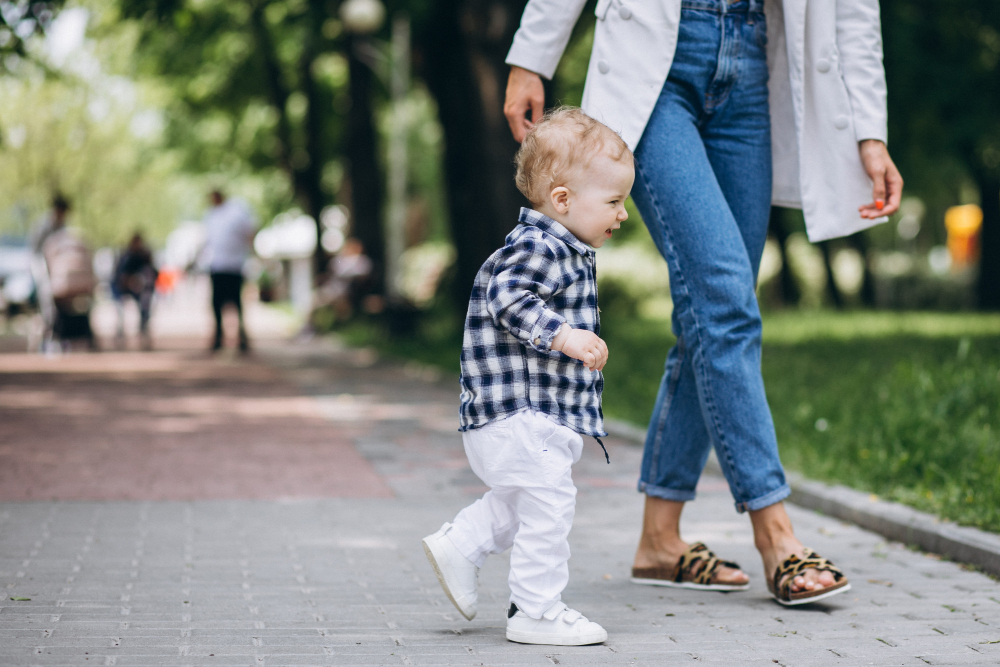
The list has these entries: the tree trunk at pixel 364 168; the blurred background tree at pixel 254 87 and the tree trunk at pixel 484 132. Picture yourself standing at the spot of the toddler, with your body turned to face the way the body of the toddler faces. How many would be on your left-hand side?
3

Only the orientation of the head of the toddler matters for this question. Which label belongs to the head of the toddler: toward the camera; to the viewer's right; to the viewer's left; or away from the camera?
to the viewer's right

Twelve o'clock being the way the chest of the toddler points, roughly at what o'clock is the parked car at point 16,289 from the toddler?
The parked car is roughly at 8 o'clock from the toddler.

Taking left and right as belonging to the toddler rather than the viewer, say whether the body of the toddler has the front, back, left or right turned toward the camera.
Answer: right

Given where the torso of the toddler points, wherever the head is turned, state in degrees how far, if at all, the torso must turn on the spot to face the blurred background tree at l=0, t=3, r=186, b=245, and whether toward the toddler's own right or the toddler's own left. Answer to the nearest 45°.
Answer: approximately 90° to the toddler's own left

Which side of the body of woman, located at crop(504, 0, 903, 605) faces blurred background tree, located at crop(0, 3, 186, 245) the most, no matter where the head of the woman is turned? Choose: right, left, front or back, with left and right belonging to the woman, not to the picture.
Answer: back

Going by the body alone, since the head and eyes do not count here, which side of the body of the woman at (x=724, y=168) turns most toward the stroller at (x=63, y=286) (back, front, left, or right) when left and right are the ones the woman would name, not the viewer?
back

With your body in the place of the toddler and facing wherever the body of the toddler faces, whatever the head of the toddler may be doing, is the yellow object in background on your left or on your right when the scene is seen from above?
on your left
